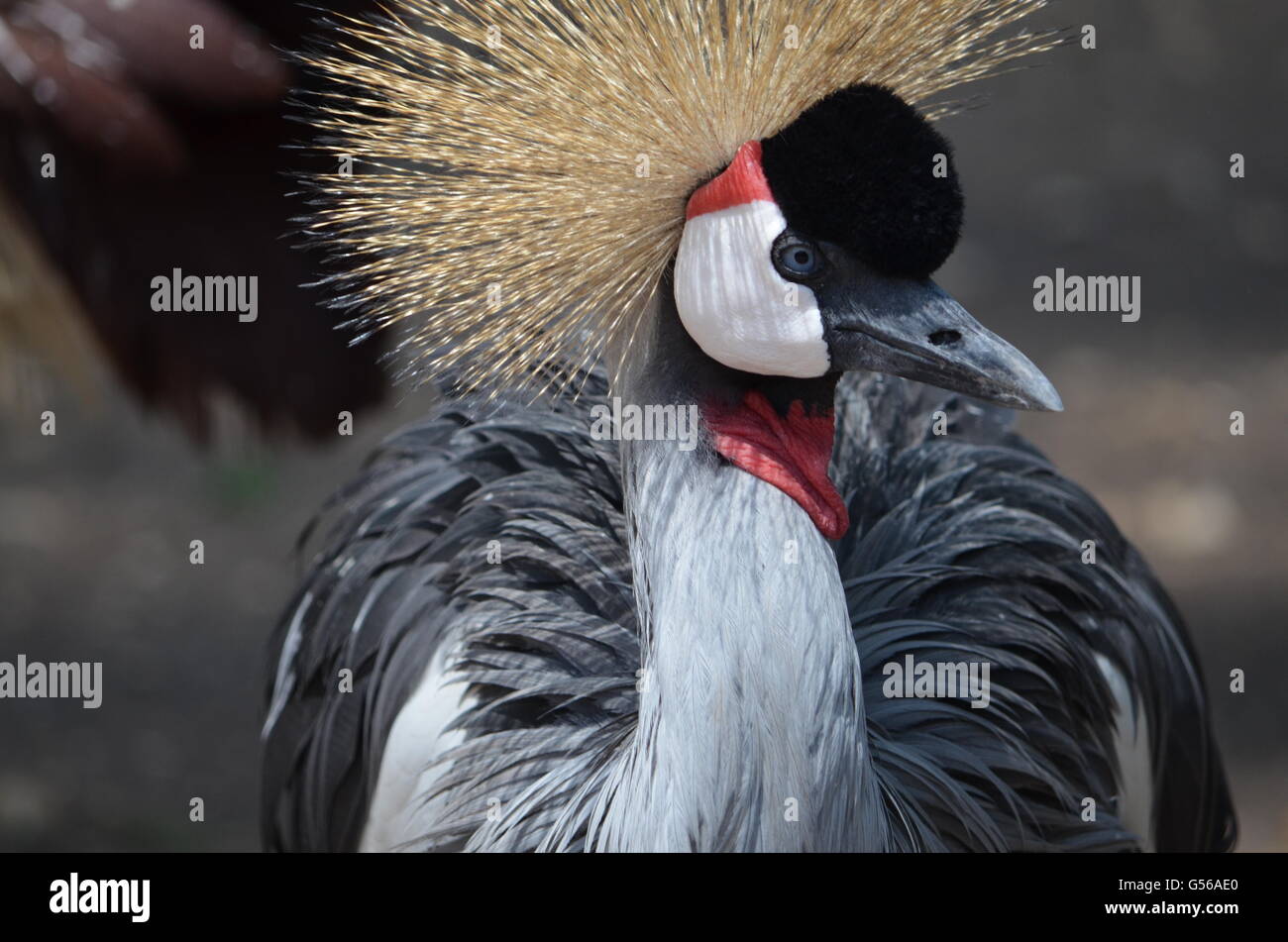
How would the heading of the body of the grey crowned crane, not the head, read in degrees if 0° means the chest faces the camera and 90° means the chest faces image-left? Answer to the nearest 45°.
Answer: approximately 0°
